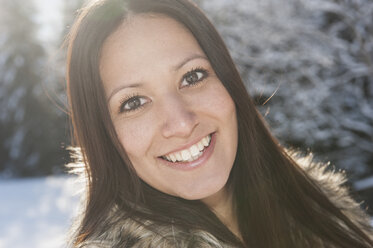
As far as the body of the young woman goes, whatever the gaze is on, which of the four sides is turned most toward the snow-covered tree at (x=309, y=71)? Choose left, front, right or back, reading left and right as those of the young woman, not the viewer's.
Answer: back

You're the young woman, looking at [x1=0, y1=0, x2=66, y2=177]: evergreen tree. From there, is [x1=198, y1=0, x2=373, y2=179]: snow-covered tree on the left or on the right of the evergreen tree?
right

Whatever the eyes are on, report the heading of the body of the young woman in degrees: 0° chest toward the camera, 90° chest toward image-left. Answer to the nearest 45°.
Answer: approximately 0°

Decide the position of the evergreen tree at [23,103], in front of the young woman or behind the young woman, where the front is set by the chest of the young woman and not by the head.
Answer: behind
